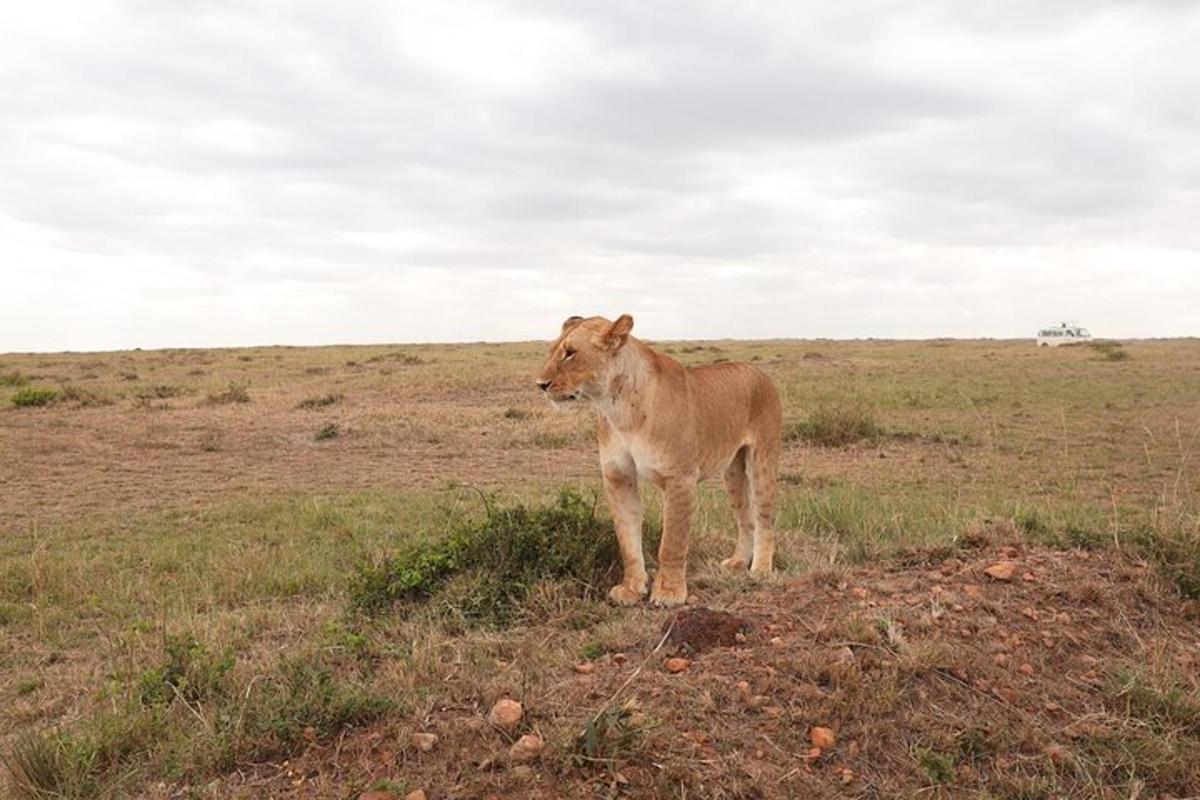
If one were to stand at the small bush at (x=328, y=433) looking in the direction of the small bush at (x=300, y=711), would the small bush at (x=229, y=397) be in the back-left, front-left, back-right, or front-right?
back-right

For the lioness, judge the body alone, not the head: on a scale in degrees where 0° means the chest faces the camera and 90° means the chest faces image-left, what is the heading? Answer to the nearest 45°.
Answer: approximately 45°

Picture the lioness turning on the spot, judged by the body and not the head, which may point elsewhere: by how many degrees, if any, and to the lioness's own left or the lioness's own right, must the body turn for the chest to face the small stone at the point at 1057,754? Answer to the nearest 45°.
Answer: approximately 90° to the lioness's own left

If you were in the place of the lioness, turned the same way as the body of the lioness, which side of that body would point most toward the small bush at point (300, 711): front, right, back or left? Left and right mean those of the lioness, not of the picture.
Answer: front

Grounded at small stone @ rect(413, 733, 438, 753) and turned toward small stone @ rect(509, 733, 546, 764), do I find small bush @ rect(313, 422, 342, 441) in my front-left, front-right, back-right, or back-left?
back-left

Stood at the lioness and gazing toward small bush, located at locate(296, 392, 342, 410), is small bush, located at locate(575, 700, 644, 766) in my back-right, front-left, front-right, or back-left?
back-left

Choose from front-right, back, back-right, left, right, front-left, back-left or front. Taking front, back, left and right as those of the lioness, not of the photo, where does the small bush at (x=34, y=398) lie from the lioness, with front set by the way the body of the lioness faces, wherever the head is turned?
right

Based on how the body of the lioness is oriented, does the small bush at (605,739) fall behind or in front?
in front

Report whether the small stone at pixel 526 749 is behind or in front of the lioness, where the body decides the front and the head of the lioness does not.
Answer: in front

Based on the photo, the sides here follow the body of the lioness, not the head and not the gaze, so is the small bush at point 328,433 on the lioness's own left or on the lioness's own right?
on the lioness's own right

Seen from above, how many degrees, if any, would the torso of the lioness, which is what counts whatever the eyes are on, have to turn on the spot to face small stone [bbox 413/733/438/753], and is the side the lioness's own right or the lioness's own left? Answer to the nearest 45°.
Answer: approximately 45° to the lioness's own left

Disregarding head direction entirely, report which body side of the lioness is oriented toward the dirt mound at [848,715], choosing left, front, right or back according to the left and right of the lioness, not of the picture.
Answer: left

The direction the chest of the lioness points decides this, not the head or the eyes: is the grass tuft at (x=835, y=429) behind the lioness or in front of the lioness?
behind

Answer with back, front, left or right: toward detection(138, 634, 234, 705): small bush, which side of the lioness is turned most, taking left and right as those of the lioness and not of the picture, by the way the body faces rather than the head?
front

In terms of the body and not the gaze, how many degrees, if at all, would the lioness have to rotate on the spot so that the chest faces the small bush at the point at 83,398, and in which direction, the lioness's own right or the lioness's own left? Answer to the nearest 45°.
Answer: approximately 90° to the lioness's own right

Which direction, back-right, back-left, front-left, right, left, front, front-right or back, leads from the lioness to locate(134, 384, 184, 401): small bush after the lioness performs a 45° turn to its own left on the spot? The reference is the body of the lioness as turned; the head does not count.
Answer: back-right

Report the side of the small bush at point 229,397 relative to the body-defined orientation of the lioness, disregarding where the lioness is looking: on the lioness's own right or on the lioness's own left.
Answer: on the lioness's own right
